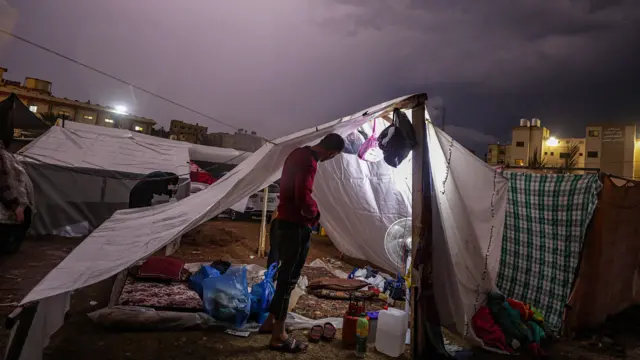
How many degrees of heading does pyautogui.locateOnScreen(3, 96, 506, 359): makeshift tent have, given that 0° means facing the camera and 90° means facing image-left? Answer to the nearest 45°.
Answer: approximately 0°

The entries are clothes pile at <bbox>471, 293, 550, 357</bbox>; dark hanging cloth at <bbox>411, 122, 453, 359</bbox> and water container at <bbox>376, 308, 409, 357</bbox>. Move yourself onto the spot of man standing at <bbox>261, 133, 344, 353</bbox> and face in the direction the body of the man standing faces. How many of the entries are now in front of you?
3

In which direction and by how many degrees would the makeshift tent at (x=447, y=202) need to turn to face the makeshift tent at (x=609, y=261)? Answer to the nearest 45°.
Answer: approximately 90° to its left

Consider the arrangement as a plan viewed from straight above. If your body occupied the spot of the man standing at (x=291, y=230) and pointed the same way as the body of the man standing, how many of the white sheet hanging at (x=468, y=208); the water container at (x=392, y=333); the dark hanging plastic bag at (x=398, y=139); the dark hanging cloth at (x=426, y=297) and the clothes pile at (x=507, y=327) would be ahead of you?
5

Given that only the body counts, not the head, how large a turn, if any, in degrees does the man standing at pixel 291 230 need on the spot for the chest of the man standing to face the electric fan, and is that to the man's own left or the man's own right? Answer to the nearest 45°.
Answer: approximately 45° to the man's own left

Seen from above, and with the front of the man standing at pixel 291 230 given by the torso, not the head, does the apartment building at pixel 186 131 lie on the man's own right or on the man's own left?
on the man's own left

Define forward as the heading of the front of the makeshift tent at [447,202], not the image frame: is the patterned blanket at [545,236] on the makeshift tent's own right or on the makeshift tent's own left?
on the makeshift tent's own left

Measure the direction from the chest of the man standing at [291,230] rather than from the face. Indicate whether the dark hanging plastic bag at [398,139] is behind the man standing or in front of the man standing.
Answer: in front

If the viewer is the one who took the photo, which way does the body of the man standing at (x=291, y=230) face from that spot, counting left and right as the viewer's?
facing to the right of the viewer

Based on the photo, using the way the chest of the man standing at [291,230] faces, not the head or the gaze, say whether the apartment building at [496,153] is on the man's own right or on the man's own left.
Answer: on the man's own left

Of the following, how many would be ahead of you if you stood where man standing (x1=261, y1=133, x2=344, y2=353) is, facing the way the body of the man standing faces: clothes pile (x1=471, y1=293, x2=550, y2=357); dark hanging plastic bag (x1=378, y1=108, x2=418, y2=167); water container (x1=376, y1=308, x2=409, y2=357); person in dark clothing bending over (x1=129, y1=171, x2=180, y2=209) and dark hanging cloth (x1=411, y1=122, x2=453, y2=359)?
4

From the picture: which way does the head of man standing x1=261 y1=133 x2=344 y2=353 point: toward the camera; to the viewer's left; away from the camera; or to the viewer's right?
to the viewer's right

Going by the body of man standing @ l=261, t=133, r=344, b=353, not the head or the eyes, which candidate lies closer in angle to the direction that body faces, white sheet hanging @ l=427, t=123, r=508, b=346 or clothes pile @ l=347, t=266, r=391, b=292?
the white sheet hanging
